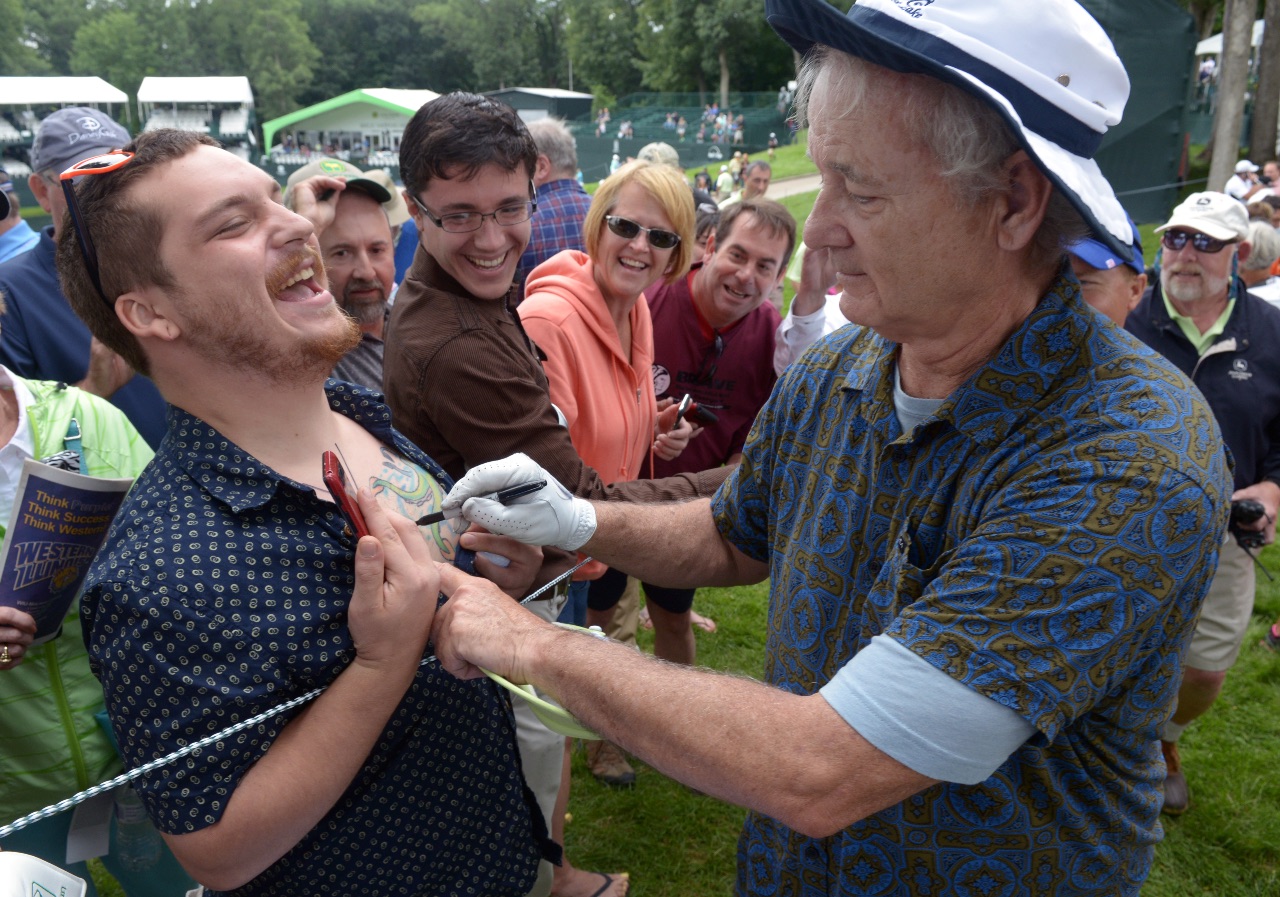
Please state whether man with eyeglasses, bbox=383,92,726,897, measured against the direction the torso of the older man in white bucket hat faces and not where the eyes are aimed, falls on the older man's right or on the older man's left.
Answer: on the older man's right

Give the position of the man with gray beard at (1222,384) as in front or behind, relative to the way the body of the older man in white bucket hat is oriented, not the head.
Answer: behind

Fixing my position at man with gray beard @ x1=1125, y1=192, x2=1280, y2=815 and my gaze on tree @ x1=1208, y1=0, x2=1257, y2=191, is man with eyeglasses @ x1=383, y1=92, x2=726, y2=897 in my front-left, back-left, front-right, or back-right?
back-left

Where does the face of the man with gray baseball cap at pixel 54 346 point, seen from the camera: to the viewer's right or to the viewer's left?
to the viewer's right

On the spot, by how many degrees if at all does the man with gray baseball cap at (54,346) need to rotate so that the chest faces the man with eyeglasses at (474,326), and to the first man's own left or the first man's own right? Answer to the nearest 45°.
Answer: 0° — they already face them

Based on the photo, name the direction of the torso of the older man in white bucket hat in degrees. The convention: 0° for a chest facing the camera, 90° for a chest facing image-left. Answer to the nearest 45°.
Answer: approximately 45°

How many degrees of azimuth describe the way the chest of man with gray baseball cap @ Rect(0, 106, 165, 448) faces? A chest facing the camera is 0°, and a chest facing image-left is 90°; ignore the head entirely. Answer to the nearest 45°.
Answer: approximately 315°

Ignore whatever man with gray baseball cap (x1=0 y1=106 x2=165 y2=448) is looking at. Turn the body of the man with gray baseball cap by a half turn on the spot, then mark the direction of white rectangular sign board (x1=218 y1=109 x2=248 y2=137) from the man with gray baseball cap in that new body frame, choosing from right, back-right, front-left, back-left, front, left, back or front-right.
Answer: front-right
